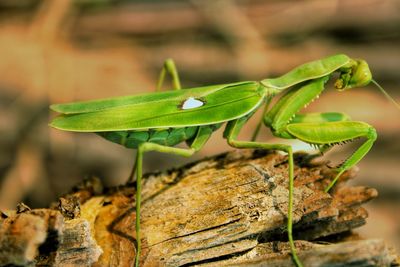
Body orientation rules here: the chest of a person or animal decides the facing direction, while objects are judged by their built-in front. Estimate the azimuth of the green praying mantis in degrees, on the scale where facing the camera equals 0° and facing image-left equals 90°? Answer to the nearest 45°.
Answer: approximately 270°
